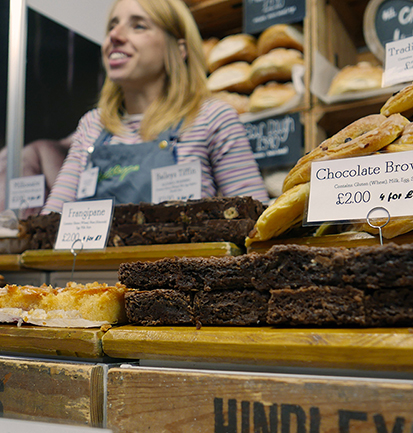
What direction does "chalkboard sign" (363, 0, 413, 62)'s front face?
toward the camera

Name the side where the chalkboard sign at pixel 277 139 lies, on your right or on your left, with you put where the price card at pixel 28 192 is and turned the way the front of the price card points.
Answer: on your left

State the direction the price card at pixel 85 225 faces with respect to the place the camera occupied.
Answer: facing the viewer

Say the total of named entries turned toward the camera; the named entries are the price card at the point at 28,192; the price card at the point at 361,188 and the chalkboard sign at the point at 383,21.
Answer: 3

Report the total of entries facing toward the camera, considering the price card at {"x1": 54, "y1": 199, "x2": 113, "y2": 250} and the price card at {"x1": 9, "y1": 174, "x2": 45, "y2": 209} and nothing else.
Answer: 2

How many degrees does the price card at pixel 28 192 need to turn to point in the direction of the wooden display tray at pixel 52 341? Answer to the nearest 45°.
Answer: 0° — it already faces it

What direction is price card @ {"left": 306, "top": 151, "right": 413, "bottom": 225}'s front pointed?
toward the camera

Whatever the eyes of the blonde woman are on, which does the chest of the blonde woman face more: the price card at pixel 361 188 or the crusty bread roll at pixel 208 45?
the price card

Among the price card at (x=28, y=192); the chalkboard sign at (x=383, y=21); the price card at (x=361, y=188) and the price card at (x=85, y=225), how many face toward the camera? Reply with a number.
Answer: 4

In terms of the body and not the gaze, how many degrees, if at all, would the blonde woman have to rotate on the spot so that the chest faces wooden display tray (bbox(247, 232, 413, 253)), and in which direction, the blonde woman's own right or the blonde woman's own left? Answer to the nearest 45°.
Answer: approximately 45° to the blonde woman's own left

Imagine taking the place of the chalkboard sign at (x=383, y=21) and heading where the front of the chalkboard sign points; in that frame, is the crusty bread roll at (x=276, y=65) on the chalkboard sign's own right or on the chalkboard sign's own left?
on the chalkboard sign's own right
